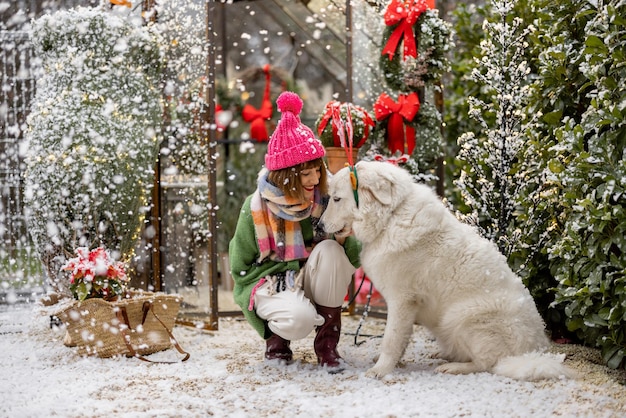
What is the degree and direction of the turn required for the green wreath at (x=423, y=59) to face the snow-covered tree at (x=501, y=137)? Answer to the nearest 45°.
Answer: approximately 45° to its left

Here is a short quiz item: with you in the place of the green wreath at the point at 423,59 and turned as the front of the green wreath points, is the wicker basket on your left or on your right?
on your right

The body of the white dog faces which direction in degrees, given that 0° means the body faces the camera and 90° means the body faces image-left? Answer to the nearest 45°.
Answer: approximately 90°

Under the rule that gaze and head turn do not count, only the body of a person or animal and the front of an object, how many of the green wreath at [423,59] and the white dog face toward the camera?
1

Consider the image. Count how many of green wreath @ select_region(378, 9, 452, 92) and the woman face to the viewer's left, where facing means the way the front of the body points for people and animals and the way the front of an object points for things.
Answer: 0

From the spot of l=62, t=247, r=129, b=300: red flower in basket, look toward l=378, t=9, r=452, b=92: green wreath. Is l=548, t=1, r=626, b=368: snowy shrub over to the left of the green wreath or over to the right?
right

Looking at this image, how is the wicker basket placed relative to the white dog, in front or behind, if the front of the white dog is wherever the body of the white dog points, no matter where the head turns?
in front

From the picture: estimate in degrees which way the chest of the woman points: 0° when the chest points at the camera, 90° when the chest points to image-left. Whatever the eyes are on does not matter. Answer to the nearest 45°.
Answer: approximately 315°

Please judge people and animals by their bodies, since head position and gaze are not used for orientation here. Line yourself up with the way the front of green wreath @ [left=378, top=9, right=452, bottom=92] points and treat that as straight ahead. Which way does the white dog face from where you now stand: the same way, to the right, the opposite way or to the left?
to the right
